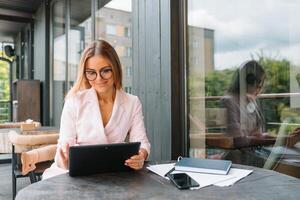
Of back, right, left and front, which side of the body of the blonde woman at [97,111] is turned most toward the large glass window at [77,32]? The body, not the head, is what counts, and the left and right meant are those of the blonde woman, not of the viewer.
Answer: back

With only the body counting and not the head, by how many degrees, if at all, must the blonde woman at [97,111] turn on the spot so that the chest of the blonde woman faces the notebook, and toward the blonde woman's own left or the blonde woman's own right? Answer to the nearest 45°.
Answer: approximately 45° to the blonde woman's own left

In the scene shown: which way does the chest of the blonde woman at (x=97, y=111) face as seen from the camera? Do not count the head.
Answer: toward the camera

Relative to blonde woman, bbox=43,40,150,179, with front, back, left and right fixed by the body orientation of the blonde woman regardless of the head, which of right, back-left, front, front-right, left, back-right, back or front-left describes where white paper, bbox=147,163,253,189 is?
front-left

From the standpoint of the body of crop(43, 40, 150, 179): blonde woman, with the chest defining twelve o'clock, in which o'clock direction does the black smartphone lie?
The black smartphone is roughly at 11 o'clock from the blonde woman.

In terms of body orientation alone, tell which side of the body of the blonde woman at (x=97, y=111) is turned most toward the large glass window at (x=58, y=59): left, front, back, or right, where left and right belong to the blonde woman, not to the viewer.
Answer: back

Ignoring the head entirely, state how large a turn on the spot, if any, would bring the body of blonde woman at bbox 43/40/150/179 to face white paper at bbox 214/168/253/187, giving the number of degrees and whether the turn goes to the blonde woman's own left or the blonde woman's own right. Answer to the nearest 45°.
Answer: approximately 45° to the blonde woman's own left

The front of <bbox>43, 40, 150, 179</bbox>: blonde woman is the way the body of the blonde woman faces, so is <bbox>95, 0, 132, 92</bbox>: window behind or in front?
behind

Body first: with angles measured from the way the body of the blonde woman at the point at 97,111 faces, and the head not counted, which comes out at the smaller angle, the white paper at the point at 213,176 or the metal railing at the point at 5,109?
the white paper

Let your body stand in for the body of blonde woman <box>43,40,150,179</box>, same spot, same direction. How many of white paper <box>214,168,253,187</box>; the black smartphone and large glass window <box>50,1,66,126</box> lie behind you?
1
